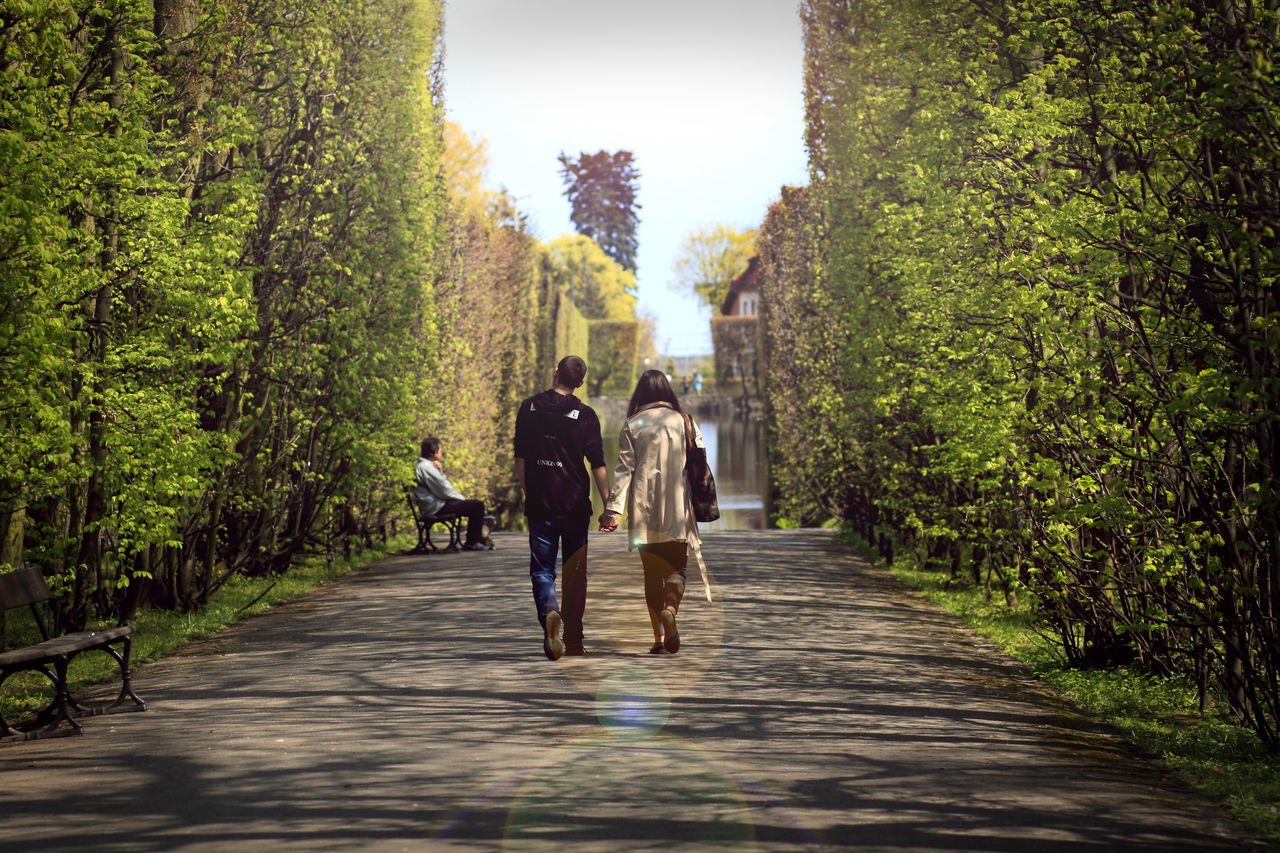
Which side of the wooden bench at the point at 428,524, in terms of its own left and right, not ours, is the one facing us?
right

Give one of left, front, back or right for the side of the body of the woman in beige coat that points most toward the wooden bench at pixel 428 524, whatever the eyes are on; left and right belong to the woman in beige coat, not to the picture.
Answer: front

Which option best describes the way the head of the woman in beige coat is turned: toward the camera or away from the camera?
away from the camera

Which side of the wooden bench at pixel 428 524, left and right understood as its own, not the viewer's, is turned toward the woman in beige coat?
right

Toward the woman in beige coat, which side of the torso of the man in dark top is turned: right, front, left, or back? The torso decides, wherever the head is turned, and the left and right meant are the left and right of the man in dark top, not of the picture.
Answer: right

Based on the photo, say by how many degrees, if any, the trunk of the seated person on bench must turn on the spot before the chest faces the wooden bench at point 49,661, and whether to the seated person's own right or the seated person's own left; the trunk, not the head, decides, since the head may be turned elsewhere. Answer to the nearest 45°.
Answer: approximately 90° to the seated person's own right

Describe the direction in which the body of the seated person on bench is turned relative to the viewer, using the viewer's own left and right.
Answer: facing to the right of the viewer

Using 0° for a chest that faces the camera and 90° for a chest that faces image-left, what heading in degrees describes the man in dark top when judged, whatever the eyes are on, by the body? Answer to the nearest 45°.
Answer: approximately 180°

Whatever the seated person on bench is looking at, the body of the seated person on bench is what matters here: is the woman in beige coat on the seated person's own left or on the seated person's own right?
on the seated person's own right

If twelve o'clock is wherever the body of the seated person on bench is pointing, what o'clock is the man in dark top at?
The man in dark top is roughly at 3 o'clock from the seated person on bench.

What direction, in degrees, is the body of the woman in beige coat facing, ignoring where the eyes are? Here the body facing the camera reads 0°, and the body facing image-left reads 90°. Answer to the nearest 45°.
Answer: approximately 180°

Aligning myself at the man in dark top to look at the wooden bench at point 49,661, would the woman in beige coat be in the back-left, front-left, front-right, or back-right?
back-left

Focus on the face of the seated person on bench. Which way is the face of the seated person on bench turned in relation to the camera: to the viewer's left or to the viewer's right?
to the viewer's right

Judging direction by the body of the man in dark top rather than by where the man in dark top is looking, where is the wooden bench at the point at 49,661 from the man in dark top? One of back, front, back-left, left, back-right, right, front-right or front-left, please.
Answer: back-left

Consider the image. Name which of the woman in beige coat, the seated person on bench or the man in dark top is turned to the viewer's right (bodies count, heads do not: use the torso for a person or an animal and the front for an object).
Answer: the seated person on bench
